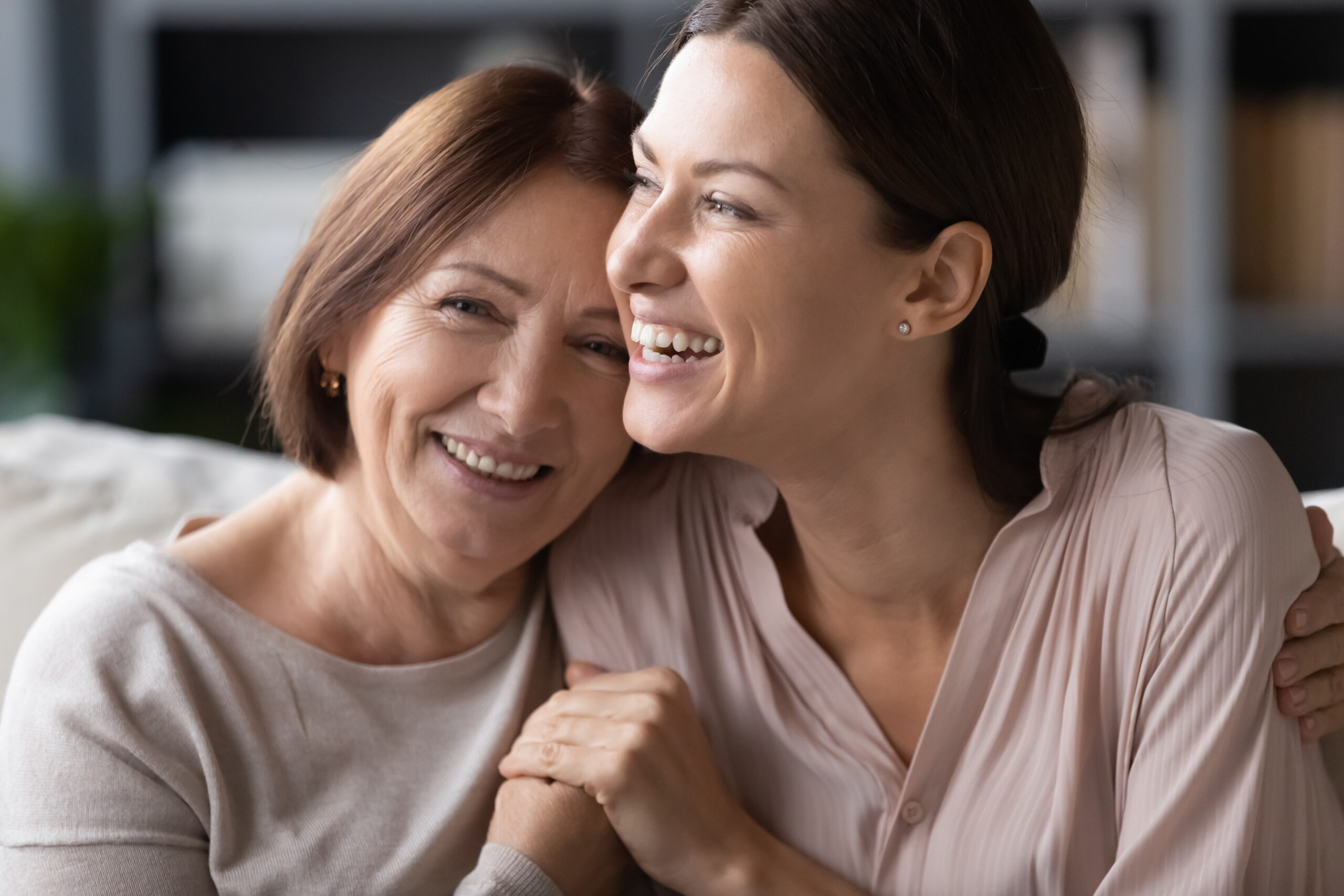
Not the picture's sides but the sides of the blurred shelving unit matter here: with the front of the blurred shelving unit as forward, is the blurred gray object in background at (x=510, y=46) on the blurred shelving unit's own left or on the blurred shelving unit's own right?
on the blurred shelving unit's own right

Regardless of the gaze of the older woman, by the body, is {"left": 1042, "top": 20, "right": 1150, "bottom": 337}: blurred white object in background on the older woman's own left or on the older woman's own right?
on the older woman's own left

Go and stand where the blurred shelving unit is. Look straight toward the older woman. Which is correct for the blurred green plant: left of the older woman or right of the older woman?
right

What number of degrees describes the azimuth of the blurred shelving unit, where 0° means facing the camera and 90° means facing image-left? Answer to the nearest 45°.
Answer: approximately 0°

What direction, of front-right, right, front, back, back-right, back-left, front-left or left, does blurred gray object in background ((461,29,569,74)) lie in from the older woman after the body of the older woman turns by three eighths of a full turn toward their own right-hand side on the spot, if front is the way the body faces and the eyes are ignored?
right

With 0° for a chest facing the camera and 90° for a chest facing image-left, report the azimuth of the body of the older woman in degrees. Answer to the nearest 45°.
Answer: approximately 315°

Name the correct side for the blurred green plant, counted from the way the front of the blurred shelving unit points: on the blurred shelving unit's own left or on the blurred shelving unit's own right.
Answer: on the blurred shelving unit's own right

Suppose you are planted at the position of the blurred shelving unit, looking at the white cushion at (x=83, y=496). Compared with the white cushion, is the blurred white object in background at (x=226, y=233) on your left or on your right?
right
